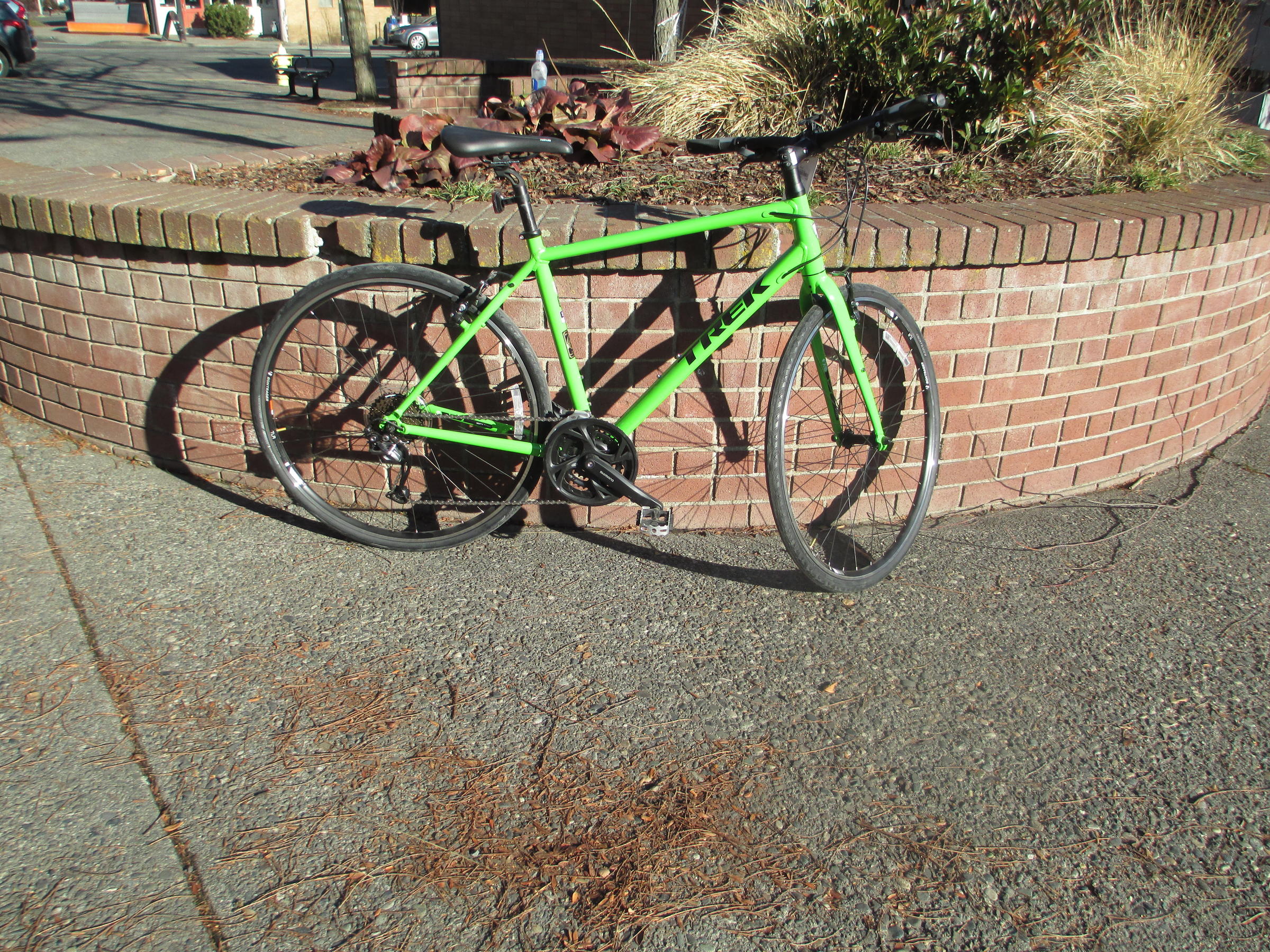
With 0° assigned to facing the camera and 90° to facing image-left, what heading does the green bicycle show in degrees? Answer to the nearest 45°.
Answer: approximately 270°

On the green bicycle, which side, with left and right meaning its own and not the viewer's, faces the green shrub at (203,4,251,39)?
left

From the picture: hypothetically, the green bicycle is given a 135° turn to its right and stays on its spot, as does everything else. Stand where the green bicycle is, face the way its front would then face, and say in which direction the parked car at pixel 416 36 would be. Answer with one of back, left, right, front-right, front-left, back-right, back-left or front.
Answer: back-right

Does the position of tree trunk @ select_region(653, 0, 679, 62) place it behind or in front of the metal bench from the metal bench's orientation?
behind

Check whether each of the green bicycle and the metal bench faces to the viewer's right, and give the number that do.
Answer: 1

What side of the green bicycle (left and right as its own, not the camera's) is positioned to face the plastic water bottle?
left

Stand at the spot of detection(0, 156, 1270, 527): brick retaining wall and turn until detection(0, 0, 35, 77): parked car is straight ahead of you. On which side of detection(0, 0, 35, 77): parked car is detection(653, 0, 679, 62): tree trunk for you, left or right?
right

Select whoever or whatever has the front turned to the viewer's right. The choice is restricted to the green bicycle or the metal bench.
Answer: the green bicycle
